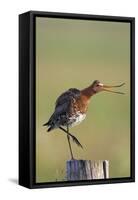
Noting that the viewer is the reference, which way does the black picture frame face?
facing the viewer and to the right of the viewer
